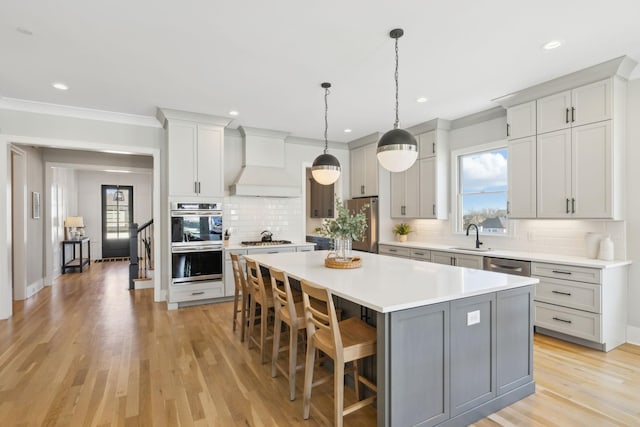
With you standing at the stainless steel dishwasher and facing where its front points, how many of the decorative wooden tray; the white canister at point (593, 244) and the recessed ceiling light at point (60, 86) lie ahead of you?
2

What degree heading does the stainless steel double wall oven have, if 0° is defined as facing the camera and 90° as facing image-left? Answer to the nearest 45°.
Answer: approximately 0°

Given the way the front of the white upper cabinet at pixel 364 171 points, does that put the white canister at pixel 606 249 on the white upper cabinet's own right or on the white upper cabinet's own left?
on the white upper cabinet's own left

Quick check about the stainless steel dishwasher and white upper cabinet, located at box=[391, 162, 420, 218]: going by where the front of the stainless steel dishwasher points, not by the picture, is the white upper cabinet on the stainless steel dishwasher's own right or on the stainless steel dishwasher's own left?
on the stainless steel dishwasher's own right

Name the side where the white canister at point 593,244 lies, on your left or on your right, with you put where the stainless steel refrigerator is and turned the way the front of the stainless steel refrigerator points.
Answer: on your left

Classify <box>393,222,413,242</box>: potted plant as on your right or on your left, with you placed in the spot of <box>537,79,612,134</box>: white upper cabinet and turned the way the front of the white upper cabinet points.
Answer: on your right

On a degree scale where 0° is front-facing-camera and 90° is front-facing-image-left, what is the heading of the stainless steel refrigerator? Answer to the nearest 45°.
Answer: approximately 45°

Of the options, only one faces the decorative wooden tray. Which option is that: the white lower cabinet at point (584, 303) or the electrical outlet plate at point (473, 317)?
the white lower cabinet

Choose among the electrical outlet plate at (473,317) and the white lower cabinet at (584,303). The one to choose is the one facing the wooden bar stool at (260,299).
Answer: the white lower cabinet

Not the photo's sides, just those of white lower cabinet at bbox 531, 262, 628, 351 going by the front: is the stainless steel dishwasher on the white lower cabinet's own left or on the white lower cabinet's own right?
on the white lower cabinet's own right

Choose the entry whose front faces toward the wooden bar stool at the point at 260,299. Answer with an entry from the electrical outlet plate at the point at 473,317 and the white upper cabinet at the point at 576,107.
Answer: the white upper cabinet
